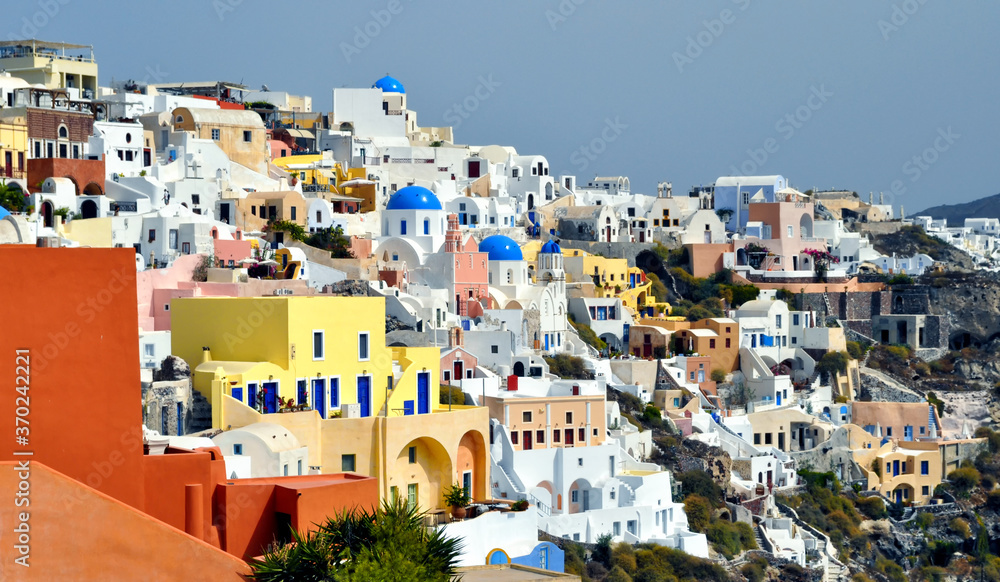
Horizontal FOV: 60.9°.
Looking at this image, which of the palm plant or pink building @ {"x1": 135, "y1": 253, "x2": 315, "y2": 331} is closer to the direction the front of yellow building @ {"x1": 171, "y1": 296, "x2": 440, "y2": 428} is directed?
the palm plant

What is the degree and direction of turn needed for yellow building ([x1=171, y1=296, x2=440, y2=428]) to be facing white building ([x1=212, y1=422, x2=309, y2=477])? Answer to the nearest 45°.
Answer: approximately 45° to its right

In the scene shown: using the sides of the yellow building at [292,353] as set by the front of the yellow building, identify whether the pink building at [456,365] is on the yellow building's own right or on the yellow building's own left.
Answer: on the yellow building's own left

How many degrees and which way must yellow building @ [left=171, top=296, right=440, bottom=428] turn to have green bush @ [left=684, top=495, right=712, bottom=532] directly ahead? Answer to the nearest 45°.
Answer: approximately 90° to its left

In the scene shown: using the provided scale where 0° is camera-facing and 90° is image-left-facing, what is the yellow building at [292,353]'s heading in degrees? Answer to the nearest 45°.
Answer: approximately 315°

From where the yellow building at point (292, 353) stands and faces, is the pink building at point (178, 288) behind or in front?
behind
